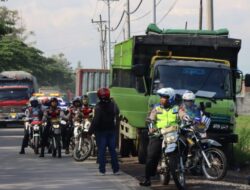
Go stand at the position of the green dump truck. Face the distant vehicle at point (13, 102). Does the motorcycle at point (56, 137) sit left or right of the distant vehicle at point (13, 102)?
left

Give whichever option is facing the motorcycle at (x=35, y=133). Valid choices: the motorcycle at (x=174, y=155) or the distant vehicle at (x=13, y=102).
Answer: the distant vehicle

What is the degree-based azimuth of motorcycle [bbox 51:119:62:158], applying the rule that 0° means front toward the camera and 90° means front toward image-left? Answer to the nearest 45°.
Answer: approximately 0°

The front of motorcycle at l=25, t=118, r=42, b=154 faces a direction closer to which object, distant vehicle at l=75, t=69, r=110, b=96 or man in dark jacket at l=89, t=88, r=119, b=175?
the man in dark jacket

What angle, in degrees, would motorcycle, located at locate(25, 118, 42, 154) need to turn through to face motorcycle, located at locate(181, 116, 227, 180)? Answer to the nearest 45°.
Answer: approximately 45° to its left

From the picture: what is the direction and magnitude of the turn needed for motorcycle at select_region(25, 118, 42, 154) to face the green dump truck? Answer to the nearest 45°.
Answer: approximately 45° to its left
